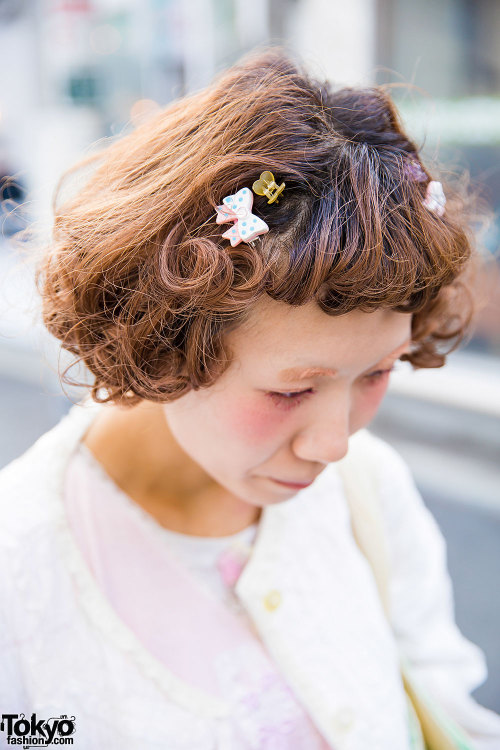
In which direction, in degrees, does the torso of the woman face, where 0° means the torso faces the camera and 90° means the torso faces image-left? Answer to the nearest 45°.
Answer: approximately 315°

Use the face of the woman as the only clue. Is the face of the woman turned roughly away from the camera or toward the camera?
toward the camera
